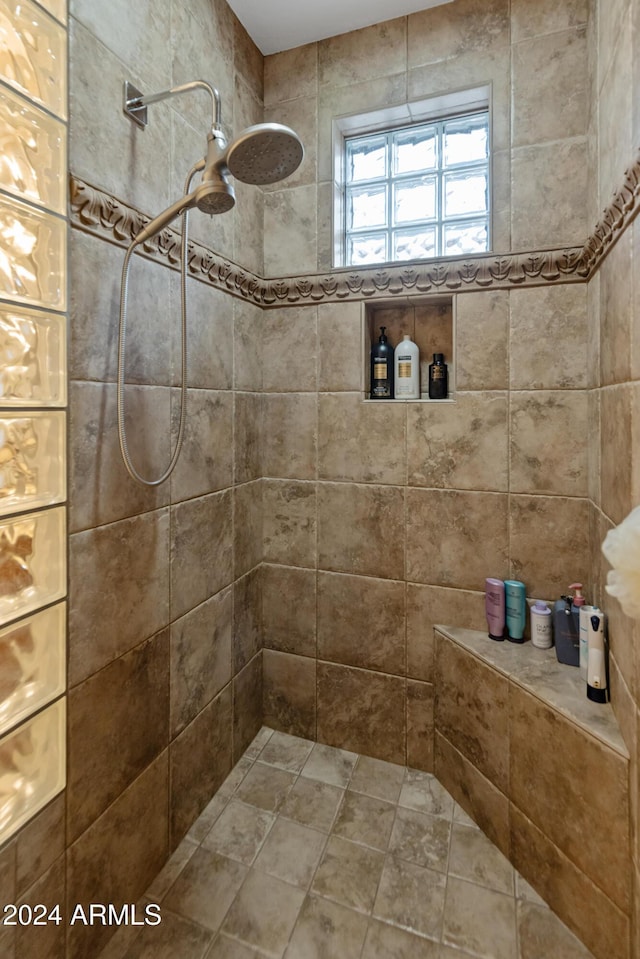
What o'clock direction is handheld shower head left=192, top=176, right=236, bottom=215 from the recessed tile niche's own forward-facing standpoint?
The handheld shower head is roughly at 1 o'clock from the recessed tile niche.

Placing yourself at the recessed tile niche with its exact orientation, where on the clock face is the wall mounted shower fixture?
The wall mounted shower fixture is roughly at 1 o'clock from the recessed tile niche.

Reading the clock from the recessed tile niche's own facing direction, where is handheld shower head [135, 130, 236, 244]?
The handheld shower head is roughly at 1 o'clock from the recessed tile niche.

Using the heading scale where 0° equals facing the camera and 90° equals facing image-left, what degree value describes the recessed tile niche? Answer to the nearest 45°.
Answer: approximately 0°
